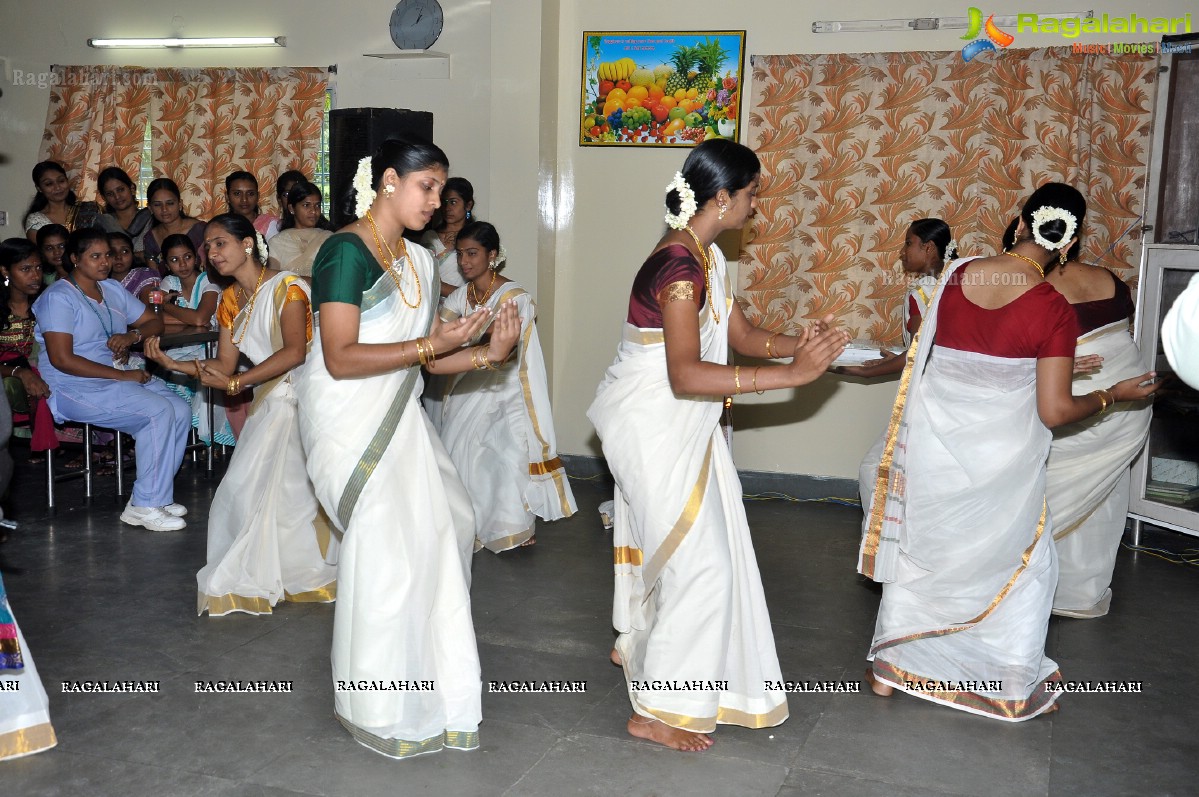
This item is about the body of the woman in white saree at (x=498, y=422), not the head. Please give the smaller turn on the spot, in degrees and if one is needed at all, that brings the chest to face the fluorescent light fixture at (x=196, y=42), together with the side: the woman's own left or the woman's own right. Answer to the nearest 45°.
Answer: approximately 90° to the woman's own right

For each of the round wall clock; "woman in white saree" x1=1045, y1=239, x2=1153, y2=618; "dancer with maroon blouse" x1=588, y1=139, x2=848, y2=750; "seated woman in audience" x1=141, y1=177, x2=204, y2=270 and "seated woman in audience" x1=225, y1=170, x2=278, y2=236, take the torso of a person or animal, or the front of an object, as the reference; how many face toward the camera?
3

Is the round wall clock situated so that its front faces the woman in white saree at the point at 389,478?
yes

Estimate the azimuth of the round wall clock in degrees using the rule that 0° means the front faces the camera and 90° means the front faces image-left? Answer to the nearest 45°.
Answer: approximately 0°

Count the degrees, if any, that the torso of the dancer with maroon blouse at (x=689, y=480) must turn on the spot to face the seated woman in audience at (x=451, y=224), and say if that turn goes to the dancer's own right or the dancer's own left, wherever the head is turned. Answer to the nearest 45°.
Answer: approximately 135° to the dancer's own left

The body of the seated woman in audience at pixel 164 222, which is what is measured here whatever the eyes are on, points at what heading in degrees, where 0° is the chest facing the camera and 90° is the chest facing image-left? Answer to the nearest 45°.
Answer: approximately 0°

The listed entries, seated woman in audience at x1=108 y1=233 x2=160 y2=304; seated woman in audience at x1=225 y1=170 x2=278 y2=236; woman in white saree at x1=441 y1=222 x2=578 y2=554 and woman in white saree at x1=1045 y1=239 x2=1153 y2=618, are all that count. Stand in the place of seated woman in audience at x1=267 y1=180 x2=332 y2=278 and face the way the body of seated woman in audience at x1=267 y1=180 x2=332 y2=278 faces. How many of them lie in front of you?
2

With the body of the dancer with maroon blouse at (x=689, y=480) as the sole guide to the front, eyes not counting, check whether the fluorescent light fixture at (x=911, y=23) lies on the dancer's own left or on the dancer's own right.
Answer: on the dancer's own left

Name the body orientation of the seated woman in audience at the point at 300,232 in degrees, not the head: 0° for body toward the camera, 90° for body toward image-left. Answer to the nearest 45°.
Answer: approximately 315°

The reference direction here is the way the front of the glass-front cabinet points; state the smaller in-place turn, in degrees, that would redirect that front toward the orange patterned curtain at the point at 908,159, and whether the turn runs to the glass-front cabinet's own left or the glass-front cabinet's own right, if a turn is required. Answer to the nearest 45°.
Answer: approximately 45° to the glass-front cabinet's own right
